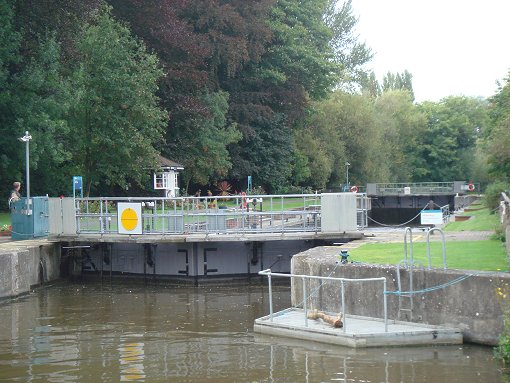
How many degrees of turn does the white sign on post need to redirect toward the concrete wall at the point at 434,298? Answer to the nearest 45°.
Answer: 0° — it already faces it

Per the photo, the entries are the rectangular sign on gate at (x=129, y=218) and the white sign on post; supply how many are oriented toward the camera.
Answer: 2

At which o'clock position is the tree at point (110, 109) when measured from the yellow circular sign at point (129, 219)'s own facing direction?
The tree is roughly at 6 o'clock from the yellow circular sign.

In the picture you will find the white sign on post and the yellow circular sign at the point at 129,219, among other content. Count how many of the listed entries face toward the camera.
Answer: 2

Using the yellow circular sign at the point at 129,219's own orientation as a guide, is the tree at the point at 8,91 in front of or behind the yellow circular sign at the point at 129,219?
behind

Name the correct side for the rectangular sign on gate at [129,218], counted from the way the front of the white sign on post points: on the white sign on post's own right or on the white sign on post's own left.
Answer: on the white sign on post's own right

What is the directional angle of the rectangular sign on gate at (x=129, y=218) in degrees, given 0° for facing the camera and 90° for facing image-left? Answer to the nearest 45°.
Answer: approximately 0°

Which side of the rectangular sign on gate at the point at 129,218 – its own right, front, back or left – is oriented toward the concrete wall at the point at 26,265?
right
